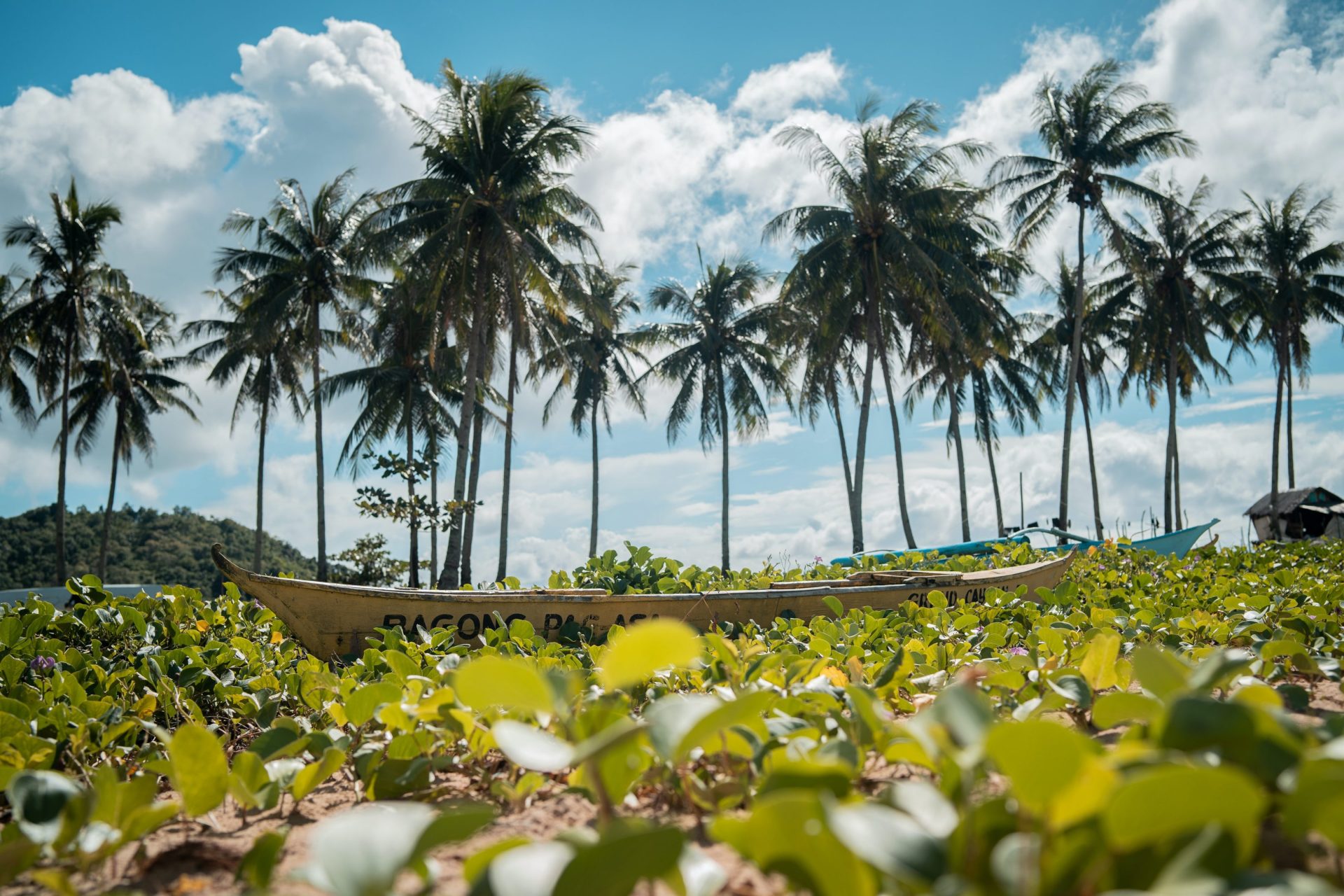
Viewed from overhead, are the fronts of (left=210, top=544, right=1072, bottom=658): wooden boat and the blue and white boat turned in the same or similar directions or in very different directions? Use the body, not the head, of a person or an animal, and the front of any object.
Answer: very different directions

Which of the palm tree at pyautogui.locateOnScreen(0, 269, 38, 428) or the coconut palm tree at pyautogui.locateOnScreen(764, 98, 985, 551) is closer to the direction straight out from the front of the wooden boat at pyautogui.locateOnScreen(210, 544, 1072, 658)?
the palm tree

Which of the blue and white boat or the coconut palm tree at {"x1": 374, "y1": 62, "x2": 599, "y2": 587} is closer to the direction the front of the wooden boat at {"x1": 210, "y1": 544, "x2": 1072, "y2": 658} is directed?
the coconut palm tree

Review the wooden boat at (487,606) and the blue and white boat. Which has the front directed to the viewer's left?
the wooden boat

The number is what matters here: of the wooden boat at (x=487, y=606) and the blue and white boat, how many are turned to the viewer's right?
1

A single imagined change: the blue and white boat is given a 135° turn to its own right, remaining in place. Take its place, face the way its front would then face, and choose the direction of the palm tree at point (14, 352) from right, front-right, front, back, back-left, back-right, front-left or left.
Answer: front-right

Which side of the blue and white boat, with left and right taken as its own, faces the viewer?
right

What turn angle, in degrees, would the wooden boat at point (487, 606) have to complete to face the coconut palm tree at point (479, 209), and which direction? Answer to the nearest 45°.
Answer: approximately 90° to its right

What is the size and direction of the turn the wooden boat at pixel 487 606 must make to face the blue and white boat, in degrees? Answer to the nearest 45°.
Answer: approximately 135° to its right

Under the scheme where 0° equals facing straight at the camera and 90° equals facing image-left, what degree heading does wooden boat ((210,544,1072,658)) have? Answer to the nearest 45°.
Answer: approximately 90°

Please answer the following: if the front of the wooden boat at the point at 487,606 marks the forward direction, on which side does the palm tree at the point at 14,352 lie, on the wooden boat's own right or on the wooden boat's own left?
on the wooden boat's own right
